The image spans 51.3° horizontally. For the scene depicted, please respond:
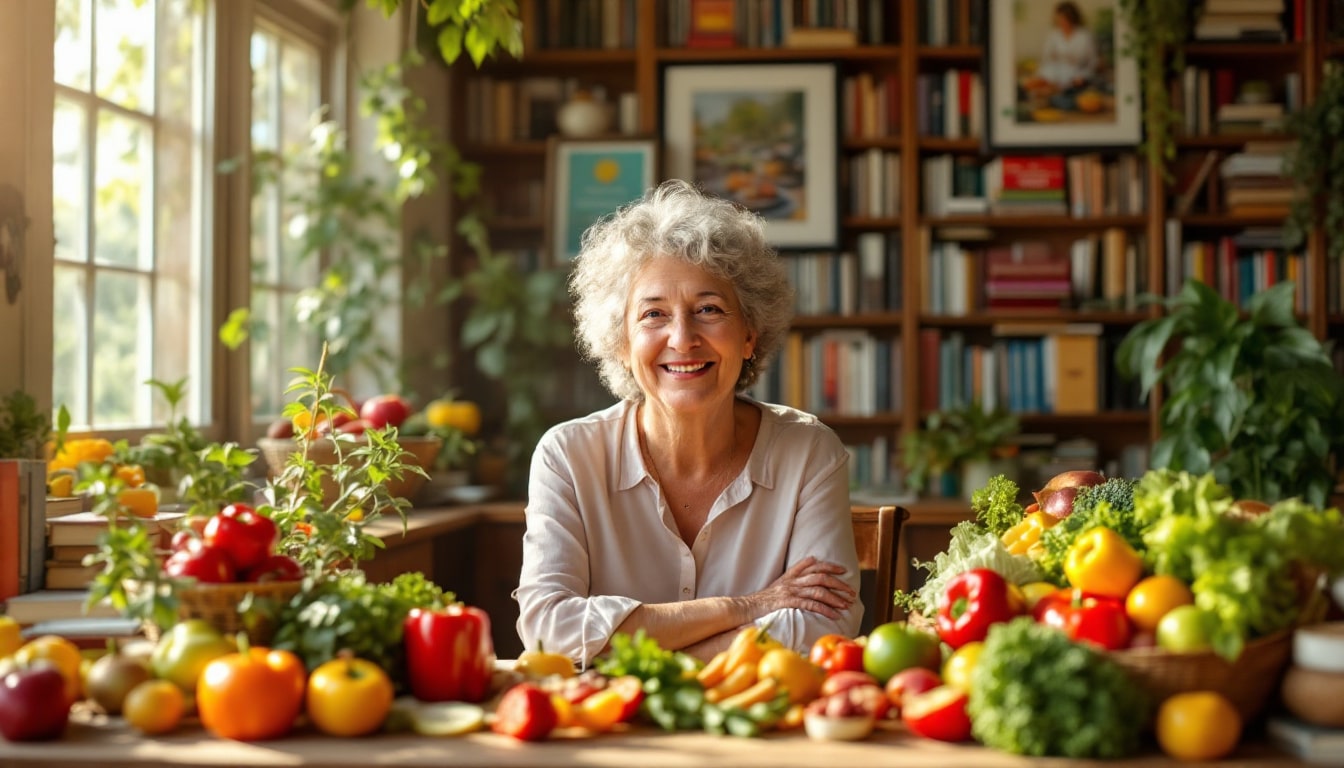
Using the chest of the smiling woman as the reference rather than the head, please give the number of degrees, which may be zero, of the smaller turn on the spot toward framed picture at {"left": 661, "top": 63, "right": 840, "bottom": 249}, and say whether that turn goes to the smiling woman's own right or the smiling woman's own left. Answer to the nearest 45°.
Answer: approximately 180°

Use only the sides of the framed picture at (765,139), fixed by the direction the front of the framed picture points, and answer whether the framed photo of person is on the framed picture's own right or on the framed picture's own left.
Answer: on the framed picture's own left

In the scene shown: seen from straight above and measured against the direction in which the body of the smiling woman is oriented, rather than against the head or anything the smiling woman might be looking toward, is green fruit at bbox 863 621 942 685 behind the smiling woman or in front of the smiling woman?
in front

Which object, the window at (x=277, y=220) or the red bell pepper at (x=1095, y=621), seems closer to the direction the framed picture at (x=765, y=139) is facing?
the red bell pepper

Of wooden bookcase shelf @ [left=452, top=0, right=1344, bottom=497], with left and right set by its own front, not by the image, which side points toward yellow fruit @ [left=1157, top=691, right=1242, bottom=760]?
front

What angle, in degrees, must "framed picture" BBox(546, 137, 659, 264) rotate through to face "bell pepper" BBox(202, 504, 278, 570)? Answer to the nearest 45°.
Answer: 0° — it already faces it

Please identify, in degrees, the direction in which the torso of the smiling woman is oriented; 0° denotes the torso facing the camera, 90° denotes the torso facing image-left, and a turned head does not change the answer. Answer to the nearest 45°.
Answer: approximately 0°
